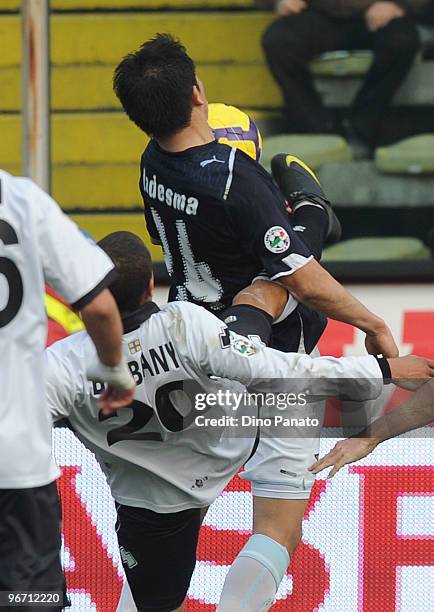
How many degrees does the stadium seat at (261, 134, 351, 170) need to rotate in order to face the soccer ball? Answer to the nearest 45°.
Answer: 0° — it already faces it

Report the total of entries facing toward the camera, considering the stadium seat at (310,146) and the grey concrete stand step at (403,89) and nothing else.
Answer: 2

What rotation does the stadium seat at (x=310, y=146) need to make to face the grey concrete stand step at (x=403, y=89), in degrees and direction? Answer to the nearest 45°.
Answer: approximately 90° to its left

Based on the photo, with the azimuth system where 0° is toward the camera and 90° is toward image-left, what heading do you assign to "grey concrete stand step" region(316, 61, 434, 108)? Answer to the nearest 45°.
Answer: approximately 0°
